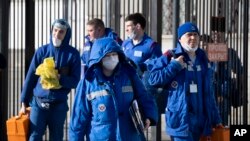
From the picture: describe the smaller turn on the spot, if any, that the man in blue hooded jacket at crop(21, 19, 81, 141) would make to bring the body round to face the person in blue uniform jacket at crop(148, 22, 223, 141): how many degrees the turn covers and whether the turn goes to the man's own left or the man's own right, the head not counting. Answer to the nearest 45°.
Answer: approximately 45° to the man's own left

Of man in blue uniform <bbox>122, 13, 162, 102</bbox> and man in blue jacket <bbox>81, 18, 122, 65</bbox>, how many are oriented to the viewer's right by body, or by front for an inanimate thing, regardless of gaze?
0

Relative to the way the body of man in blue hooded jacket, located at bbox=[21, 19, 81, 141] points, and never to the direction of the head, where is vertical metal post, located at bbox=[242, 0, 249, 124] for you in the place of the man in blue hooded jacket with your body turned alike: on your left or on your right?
on your left

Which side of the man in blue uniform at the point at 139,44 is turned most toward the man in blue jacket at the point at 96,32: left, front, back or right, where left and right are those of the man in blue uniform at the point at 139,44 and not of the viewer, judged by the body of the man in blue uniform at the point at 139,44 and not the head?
right

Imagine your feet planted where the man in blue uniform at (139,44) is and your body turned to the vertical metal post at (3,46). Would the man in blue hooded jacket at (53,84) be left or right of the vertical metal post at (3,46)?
left

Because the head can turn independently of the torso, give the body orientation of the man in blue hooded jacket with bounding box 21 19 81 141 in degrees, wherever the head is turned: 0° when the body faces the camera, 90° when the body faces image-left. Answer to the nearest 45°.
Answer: approximately 0°

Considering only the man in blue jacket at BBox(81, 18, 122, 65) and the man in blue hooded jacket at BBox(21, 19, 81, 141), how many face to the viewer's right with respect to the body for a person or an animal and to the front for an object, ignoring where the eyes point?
0

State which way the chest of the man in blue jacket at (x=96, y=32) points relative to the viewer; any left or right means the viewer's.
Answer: facing the viewer and to the left of the viewer
